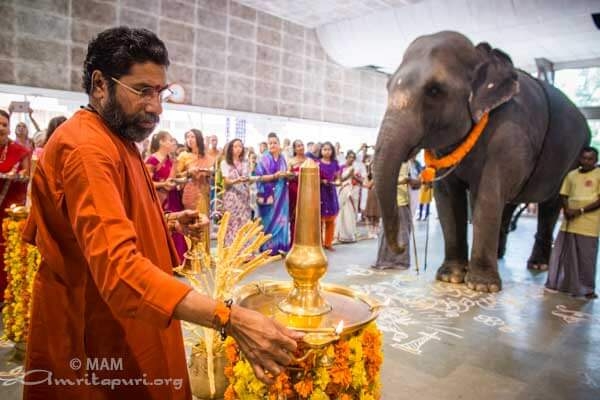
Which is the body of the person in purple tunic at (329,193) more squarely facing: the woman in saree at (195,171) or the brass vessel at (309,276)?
the brass vessel

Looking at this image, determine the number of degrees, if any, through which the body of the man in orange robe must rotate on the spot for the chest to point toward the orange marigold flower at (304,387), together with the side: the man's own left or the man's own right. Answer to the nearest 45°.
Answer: approximately 45° to the man's own right

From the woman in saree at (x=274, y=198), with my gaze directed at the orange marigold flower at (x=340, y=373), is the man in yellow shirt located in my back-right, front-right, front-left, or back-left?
front-left

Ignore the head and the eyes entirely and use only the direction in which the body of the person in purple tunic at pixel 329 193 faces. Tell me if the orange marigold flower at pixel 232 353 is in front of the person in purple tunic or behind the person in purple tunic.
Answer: in front

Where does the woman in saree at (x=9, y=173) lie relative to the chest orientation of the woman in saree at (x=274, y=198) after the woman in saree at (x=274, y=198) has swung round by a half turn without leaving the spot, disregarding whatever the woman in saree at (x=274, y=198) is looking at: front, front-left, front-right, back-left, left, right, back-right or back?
left

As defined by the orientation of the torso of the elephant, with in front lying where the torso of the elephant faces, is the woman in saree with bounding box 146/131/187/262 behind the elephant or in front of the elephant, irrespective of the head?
in front

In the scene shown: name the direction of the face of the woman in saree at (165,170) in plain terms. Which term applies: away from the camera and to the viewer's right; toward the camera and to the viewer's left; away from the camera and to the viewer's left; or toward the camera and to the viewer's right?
toward the camera and to the viewer's right

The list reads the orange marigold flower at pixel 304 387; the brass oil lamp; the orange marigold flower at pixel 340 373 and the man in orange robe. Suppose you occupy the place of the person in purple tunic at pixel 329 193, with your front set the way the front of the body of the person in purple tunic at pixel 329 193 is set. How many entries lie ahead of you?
4

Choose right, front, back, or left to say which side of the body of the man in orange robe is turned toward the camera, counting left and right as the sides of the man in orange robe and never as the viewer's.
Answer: right

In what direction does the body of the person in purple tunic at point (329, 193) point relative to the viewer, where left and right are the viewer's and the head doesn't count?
facing the viewer

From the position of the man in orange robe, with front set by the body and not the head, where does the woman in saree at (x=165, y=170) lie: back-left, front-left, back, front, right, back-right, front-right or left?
left

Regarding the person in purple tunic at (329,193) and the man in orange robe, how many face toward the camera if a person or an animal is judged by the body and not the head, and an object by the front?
1

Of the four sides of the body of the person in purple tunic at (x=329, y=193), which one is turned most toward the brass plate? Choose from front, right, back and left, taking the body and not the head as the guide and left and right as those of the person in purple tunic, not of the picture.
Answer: front

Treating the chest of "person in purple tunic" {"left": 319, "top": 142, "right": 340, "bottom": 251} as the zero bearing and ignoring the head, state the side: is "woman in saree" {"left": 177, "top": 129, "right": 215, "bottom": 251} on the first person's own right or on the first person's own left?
on the first person's own right

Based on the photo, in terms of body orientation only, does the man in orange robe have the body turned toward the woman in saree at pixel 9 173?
no

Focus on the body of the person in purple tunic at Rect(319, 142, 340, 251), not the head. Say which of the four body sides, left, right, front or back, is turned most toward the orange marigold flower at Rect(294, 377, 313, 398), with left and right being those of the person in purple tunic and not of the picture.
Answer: front

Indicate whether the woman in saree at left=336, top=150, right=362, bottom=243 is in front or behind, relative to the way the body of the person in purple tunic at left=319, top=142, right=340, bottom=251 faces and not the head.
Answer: behind

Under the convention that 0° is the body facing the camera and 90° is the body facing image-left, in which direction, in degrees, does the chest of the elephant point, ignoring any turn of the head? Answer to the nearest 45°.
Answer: approximately 45°

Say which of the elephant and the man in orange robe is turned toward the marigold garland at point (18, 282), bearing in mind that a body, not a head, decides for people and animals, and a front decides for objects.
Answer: the elephant

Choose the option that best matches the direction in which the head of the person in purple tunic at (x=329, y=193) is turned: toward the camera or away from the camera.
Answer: toward the camera

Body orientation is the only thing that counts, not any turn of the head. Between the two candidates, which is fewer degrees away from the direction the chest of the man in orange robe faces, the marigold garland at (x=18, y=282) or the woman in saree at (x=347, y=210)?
the woman in saree

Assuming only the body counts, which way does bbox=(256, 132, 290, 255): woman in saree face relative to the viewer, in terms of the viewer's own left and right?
facing the viewer and to the right of the viewer
